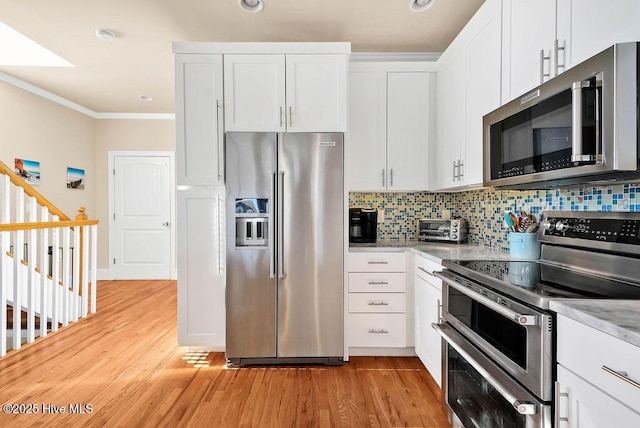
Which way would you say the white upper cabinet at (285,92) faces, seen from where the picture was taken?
facing the viewer

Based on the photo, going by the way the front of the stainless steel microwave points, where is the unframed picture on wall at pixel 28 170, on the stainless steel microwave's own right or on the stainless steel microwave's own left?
on the stainless steel microwave's own right

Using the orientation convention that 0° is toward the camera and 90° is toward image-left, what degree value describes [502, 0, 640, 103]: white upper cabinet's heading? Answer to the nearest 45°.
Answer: approximately 45°

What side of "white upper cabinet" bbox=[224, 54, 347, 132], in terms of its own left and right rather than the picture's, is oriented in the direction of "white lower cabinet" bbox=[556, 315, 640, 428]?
front

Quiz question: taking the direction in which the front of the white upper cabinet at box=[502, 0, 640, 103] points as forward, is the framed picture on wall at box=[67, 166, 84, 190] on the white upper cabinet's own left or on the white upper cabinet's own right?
on the white upper cabinet's own right

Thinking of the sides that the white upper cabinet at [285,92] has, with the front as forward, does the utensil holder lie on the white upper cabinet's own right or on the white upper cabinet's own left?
on the white upper cabinet's own left

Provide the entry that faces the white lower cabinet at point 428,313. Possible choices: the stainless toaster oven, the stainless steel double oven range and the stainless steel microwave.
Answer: the stainless toaster oven

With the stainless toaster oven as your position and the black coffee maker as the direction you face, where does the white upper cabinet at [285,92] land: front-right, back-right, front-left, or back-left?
front-left

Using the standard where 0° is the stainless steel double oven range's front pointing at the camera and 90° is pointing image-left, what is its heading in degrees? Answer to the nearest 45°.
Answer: approximately 45°

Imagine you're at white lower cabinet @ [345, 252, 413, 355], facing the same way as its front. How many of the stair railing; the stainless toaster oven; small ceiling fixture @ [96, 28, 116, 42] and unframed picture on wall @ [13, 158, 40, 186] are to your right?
3

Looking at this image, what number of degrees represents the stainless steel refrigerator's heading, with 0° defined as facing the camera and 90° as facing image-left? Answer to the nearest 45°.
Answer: approximately 0°

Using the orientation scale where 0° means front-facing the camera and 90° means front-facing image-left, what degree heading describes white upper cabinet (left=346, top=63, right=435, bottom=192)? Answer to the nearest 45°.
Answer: approximately 0°

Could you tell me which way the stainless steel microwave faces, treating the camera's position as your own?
facing the viewer and to the left of the viewer

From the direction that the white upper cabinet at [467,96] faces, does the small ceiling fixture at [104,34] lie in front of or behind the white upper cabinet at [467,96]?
in front

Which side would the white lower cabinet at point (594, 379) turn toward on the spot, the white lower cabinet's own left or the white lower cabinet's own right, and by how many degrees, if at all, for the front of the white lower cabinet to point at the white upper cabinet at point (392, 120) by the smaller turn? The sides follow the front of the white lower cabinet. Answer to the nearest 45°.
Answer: approximately 90° to the white lower cabinet's own right
